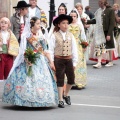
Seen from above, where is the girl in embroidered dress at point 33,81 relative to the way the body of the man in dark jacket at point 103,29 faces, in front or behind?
in front

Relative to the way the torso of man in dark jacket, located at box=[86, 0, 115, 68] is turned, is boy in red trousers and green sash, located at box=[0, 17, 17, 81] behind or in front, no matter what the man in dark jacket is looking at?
in front

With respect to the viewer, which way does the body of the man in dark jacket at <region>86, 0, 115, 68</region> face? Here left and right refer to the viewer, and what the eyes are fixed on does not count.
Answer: facing the viewer and to the left of the viewer
